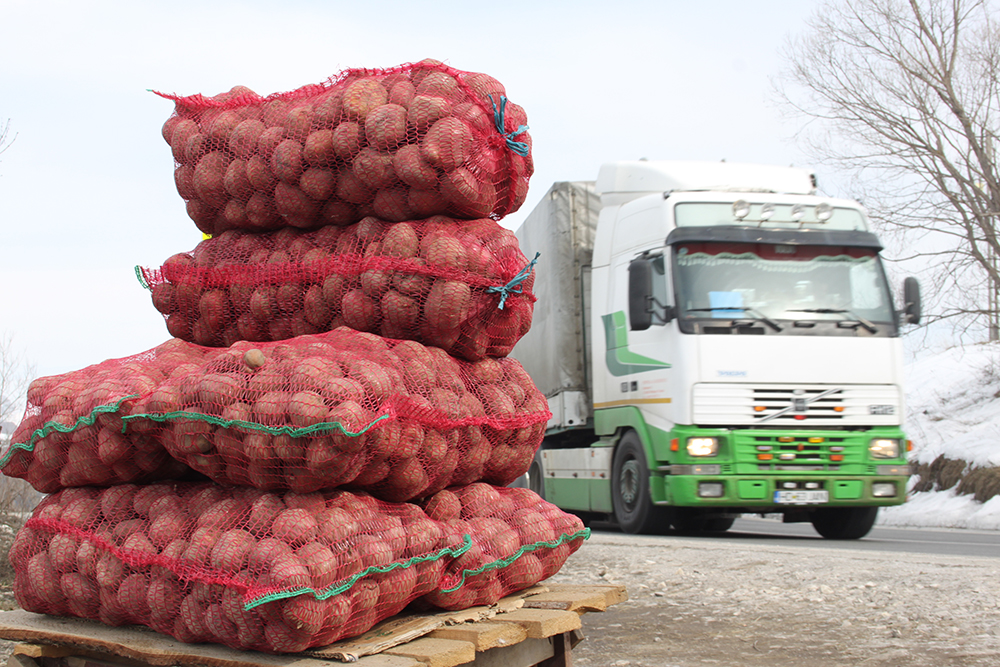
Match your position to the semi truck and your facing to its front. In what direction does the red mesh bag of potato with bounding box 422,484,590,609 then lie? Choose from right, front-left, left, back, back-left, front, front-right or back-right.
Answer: front-right

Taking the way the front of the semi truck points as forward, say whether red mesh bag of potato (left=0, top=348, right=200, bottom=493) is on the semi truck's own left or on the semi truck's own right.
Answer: on the semi truck's own right

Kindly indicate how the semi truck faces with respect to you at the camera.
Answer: facing the viewer and to the right of the viewer

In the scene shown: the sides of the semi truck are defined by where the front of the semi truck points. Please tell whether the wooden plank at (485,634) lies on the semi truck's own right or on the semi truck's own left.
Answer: on the semi truck's own right

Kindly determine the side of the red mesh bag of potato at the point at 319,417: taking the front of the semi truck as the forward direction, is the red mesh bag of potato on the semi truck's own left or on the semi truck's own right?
on the semi truck's own right

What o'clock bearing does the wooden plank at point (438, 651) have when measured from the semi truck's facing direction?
The wooden plank is roughly at 2 o'clock from the semi truck.

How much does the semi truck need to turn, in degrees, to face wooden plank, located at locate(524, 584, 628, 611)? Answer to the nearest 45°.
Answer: approximately 45° to its right

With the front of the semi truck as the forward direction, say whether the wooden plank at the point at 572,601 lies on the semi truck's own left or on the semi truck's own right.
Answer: on the semi truck's own right

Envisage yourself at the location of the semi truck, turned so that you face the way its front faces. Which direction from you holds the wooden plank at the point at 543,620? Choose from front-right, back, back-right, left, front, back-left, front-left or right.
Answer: front-right
